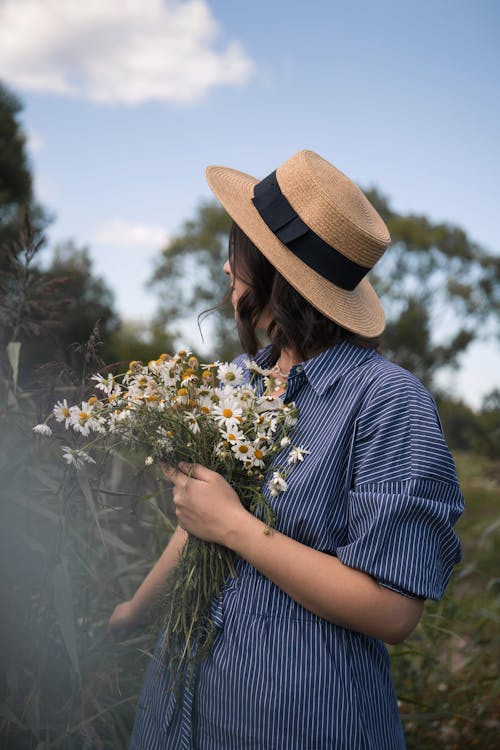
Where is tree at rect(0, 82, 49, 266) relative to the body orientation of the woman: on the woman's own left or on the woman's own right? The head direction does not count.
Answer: on the woman's own right

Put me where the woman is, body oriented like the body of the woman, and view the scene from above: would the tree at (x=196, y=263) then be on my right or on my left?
on my right

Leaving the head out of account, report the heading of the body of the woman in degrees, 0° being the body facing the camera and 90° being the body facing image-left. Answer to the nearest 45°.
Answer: approximately 45°

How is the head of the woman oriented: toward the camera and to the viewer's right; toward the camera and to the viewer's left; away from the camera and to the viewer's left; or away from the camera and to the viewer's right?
away from the camera and to the viewer's left
